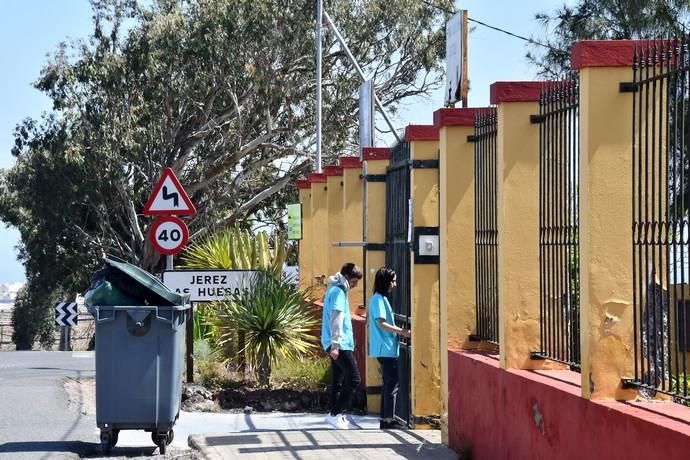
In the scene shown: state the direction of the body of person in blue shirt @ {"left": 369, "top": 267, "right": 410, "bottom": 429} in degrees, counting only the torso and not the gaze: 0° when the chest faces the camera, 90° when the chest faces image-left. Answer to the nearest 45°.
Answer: approximately 270°

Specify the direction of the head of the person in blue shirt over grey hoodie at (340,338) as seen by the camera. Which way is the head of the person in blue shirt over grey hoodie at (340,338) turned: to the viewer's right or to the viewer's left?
to the viewer's right

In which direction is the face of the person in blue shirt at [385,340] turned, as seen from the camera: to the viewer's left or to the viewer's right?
to the viewer's right

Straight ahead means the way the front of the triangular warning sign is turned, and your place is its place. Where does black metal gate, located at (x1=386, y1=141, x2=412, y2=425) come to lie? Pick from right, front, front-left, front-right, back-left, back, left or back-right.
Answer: front-left

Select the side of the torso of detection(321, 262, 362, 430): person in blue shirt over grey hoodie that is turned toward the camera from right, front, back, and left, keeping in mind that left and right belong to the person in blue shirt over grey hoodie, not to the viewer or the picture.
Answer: right

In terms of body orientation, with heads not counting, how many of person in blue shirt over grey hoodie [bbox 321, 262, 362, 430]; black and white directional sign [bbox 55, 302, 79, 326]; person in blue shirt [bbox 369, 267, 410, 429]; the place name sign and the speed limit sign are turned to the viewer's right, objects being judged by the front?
2

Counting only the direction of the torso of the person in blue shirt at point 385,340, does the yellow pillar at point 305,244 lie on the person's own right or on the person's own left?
on the person's own left

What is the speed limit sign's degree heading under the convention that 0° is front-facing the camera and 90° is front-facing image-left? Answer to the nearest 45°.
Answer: approximately 0°

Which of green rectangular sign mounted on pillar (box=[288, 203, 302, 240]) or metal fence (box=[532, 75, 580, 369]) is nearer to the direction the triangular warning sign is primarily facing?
the metal fence
